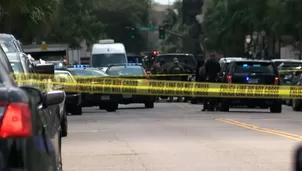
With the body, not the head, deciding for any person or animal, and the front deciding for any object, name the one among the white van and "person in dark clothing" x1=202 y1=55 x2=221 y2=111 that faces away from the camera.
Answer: the person in dark clothing

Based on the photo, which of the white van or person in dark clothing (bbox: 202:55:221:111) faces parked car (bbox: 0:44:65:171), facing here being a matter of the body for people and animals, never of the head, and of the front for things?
the white van

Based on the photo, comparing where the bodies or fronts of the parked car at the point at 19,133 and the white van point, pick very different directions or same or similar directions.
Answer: very different directions

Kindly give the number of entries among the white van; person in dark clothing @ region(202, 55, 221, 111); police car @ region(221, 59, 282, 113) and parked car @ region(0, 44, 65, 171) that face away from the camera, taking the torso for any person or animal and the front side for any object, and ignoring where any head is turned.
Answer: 3

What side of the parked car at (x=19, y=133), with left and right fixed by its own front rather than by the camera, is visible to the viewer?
back

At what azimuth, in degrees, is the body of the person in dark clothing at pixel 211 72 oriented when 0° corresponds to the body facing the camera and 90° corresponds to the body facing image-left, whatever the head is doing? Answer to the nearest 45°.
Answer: approximately 180°

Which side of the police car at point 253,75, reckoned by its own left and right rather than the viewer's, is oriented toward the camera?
back
